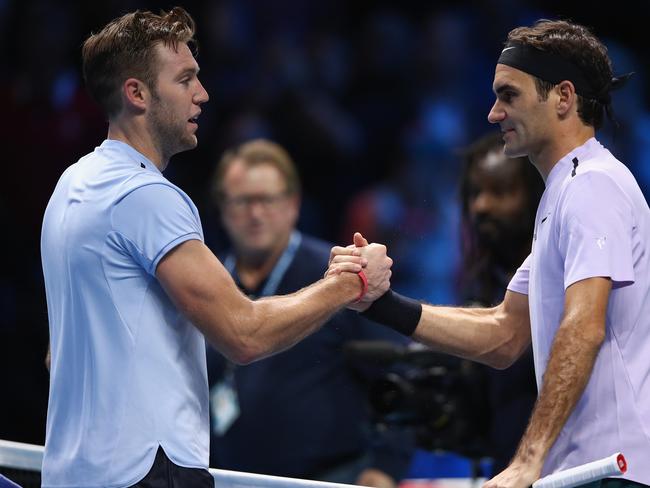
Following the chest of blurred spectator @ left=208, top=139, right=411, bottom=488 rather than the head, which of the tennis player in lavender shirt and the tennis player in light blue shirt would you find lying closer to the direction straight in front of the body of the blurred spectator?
the tennis player in light blue shirt

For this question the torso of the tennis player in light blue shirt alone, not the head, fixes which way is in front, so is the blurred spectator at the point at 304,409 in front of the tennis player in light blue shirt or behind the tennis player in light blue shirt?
in front

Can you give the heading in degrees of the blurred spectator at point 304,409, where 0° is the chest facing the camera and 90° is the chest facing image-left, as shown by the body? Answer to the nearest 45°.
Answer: approximately 45°

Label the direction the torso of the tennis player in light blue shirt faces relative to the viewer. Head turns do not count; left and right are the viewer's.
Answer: facing away from the viewer and to the right of the viewer

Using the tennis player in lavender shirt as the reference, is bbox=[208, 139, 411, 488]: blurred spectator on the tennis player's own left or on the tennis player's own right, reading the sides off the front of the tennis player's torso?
on the tennis player's own right

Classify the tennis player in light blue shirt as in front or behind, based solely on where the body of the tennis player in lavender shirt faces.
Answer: in front

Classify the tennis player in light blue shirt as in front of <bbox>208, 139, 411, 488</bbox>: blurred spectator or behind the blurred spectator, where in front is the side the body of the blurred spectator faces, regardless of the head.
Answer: in front

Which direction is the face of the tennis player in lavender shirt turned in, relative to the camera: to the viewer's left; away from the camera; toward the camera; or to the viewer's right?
to the viewer's left

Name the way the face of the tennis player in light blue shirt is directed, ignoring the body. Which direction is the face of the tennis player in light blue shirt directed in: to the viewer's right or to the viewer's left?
to the viewer's right

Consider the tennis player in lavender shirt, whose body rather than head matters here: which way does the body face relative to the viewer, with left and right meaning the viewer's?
facing to the left of the viewer

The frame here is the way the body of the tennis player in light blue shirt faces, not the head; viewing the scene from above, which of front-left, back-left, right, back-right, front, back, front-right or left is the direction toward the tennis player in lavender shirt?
front-right
